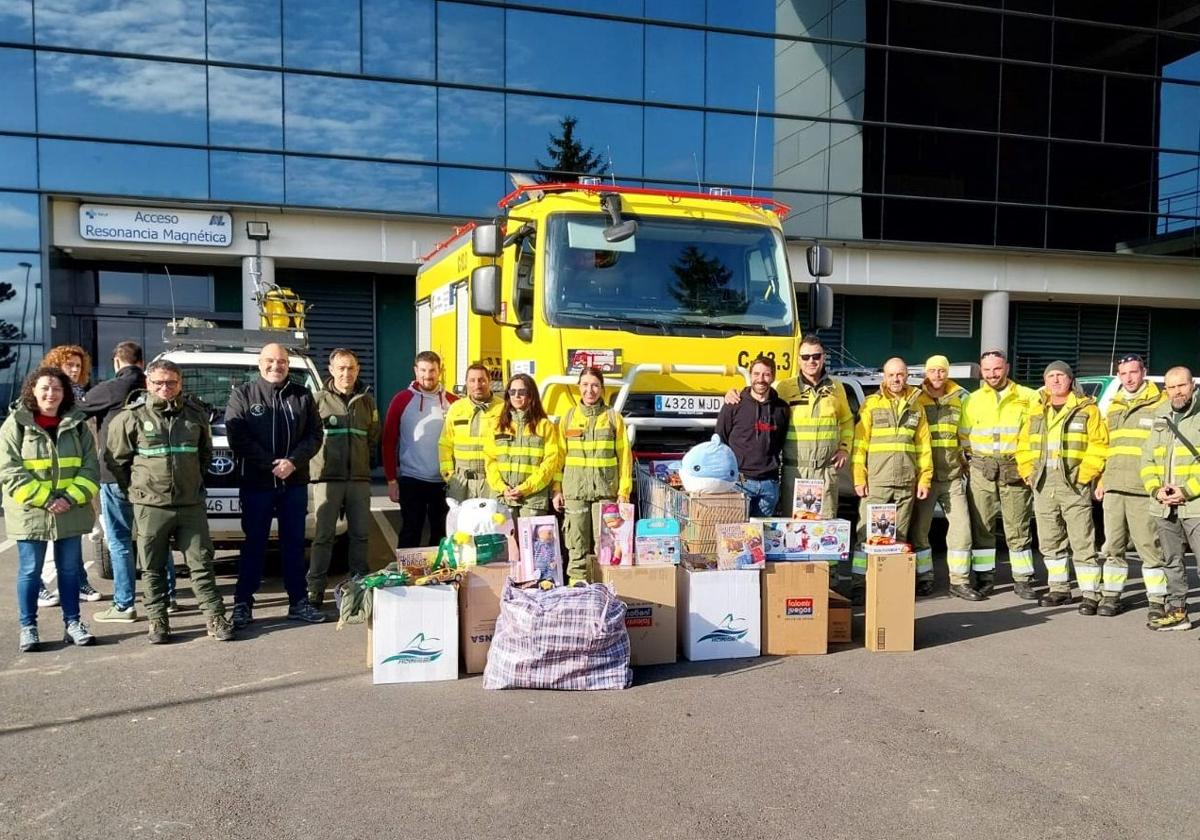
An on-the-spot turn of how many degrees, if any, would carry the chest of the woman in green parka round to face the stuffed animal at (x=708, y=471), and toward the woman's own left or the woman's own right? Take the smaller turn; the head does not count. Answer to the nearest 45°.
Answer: approximately 45° to the woman's own left

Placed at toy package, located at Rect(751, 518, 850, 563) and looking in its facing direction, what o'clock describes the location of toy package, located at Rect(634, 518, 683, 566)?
toy package, located at Rect(634, 518, 683, 566) is roughly at 2 o'clock from toy package, located at Rect(751, 518, 850, 563).

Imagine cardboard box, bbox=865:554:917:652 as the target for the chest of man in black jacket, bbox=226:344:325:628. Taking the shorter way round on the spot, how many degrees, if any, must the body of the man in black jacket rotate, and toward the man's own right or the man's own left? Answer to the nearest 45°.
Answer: approximately 45° to the man's own left

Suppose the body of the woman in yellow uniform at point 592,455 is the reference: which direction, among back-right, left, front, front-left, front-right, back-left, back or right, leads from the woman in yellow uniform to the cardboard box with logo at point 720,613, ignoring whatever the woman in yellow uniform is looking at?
front-left

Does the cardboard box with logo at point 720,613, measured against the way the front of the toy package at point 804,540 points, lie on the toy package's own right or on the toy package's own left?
on the toy package's own right

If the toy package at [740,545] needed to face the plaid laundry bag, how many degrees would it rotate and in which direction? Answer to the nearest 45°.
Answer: approximately 45° to its right

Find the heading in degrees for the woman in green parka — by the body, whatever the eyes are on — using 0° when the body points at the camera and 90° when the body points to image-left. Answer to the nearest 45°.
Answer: approximately 0°

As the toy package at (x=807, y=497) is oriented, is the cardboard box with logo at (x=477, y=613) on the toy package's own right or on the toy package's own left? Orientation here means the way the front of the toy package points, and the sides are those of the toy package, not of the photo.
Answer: on the toy package's own right
